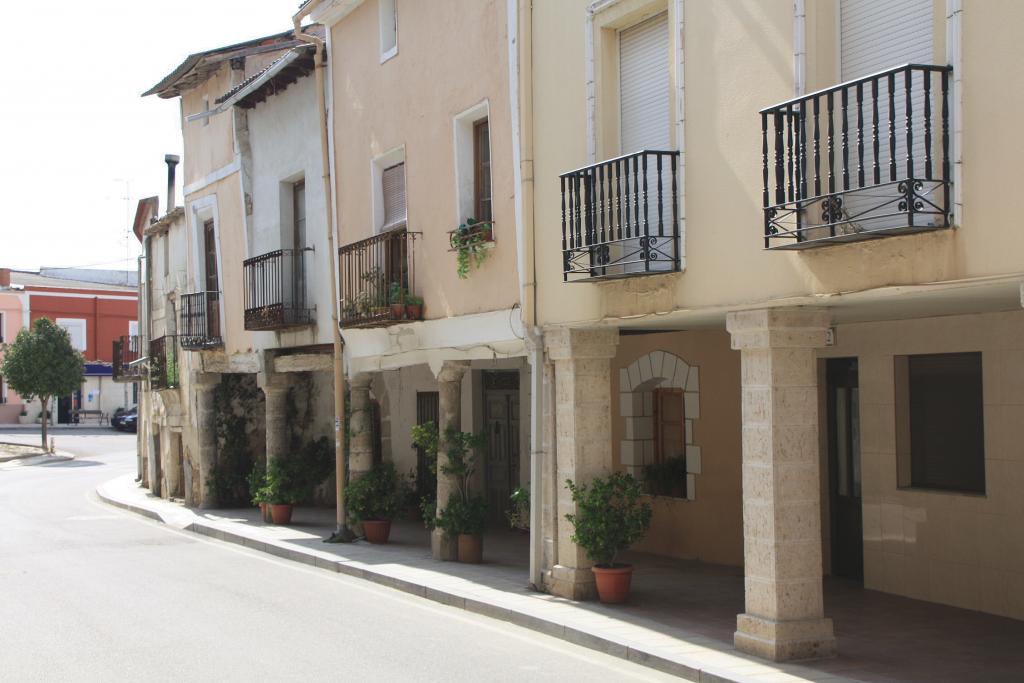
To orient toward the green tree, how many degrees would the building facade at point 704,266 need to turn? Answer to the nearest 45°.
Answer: approximately 90° to its right

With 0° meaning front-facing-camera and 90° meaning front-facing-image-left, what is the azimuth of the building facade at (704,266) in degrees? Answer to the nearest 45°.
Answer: approximately 45°
